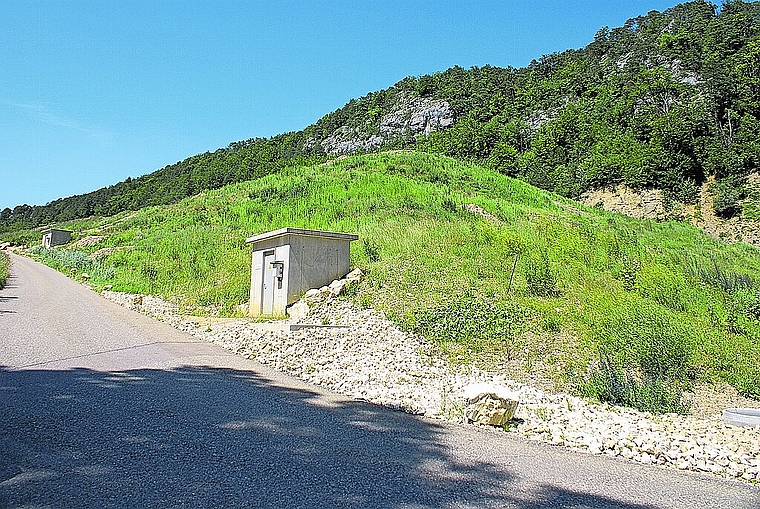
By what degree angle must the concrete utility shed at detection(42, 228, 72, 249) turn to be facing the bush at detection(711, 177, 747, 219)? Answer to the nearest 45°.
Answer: approximately 90° to its left

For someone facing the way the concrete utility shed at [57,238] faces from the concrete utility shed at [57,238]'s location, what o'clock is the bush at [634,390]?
The bush is roughly at 10 o'clock from the concrete utility shed.

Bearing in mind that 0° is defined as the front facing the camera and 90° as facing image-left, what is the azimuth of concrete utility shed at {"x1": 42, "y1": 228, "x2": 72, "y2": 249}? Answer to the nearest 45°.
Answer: approximately 45°

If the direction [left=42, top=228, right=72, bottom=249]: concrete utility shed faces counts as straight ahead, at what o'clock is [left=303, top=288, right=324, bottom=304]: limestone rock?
The limestone rock is roughly at 10 o'clock from the concrete utility shed.

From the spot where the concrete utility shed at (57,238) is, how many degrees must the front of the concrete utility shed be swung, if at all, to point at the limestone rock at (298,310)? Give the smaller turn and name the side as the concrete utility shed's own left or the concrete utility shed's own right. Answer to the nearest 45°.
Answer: approximately 45° to the concrete utility shed's own left

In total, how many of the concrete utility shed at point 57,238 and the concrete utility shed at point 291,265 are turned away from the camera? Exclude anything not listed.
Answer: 0
